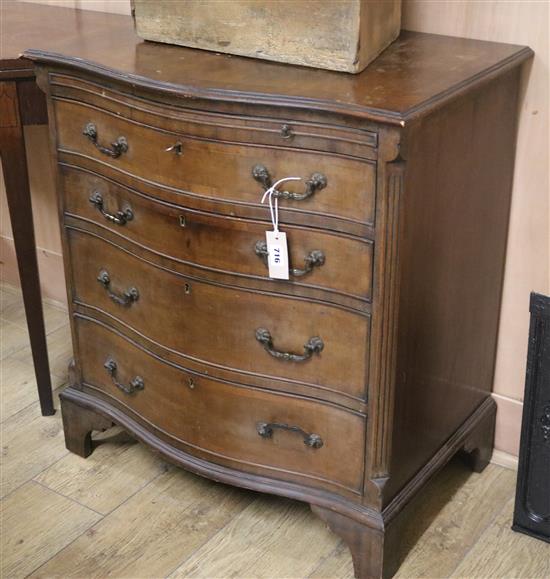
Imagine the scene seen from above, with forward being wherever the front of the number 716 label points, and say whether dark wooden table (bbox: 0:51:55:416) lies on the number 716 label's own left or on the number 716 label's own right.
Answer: on the number 716 label's own right

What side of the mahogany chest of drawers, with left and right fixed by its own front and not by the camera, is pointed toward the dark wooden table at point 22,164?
right

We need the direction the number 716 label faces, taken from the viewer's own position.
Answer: facing the viewer

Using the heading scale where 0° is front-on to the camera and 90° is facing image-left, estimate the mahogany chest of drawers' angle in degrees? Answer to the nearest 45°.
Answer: approximately 45°

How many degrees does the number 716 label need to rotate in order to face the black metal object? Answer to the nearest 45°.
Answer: approximately 90° to its left

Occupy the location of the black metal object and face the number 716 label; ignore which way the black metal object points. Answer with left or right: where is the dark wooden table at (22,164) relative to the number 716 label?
right
